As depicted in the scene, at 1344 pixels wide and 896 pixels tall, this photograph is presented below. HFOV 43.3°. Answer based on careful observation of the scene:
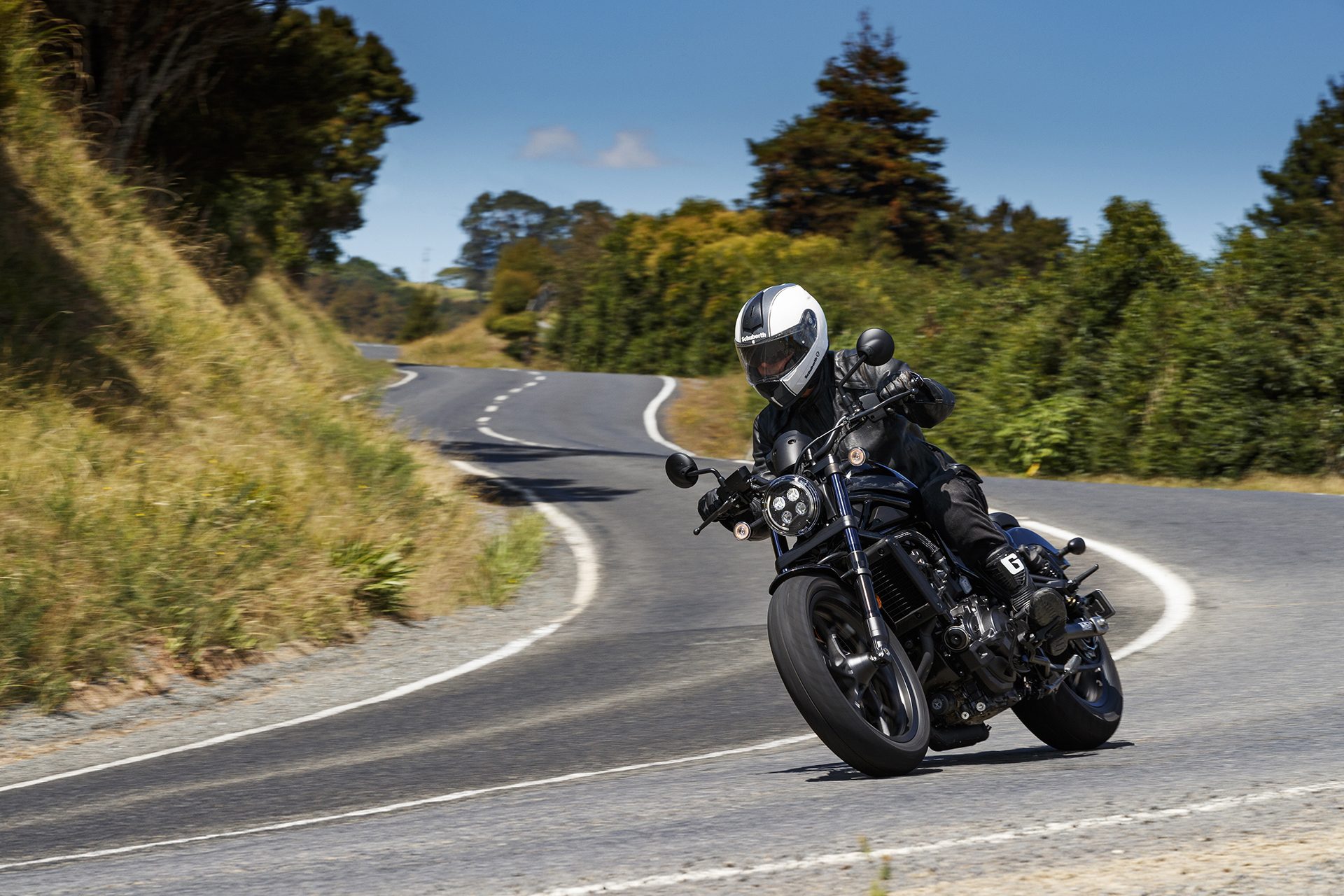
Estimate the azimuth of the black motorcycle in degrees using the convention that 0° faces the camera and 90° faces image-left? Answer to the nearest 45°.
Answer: approximately 45°

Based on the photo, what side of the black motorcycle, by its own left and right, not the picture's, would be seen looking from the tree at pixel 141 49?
right

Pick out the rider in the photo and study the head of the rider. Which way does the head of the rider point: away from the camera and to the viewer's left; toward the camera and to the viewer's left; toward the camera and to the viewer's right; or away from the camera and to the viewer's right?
toward the camera and to the viewer's left

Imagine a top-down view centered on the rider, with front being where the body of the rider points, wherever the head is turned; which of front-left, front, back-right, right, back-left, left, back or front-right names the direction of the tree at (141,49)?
right
